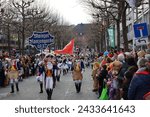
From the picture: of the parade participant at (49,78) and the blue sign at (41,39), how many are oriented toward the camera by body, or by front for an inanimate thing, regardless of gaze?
2

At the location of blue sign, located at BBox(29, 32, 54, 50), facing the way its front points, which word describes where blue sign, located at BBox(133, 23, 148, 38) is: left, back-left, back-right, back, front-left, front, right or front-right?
front-left

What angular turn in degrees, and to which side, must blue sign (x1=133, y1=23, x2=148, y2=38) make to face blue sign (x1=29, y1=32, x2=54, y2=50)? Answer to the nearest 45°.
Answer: approximately 135° to its right

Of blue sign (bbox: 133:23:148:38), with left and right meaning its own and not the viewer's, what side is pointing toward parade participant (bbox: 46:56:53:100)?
right

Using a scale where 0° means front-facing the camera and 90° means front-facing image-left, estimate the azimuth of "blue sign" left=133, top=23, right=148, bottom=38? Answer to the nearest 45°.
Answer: approximately 0°

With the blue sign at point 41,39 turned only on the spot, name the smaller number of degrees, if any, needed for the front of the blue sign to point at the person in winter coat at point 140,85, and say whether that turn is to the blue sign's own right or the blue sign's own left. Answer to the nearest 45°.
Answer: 0° — it already faces them

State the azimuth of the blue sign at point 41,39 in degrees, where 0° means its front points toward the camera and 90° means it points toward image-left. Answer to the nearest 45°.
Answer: approximately 0°

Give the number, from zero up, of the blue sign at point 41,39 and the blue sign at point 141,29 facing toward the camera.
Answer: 2

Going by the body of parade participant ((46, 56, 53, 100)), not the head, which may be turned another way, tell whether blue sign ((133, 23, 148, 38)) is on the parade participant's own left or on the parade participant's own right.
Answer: on the parade participant's own left

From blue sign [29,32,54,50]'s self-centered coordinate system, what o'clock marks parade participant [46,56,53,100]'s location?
The parade participant is roughly at 12 o'clock from the blue sign.
